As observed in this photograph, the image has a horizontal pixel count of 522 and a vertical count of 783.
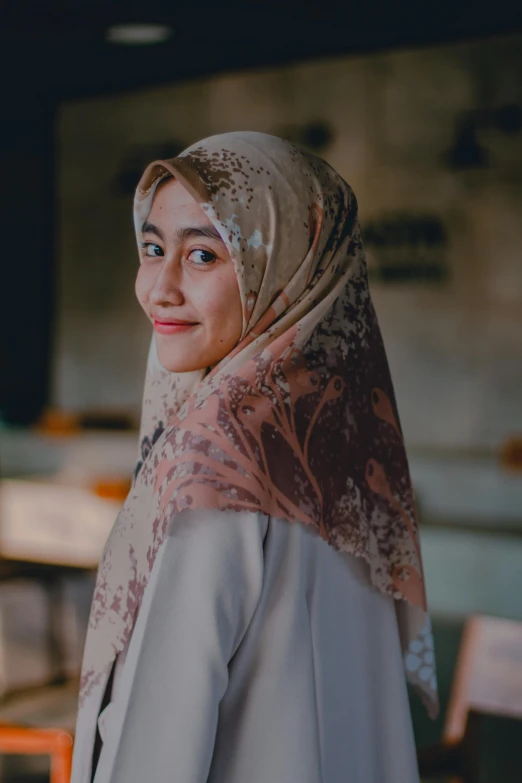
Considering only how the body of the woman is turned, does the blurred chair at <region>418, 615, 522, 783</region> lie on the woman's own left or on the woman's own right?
on the woman's own right

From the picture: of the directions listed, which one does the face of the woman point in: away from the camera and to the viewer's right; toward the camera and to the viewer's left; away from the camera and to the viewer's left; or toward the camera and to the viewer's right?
toward the camera and to the viewer's left
